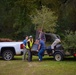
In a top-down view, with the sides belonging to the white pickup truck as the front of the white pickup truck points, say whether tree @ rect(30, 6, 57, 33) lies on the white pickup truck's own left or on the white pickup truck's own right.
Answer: on the white pickup truck's own right

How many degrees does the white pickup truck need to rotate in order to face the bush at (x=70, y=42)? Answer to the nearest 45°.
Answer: approximately 180°

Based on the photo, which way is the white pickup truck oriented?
to the viewer's left
